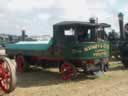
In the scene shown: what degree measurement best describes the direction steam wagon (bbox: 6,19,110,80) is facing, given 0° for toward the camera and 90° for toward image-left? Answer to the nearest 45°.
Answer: approximately 315°
